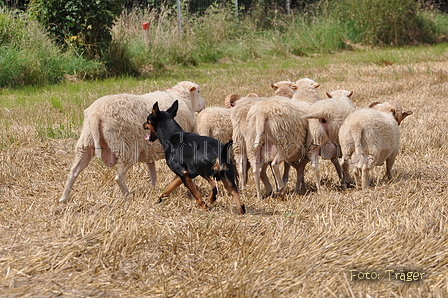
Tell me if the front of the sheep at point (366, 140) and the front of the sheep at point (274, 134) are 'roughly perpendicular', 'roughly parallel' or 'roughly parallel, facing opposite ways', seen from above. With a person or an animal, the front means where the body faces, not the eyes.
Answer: roughly parallel

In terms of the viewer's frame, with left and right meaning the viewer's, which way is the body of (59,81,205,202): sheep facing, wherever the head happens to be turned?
facing away from the viewer and to the right of the viewer

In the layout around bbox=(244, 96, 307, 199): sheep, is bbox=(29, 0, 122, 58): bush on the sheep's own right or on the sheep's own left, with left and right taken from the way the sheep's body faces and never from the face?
on the sheep's own left

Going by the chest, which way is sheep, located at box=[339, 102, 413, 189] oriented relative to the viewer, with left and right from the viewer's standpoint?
facing away from the viewer and to the right of the viewer

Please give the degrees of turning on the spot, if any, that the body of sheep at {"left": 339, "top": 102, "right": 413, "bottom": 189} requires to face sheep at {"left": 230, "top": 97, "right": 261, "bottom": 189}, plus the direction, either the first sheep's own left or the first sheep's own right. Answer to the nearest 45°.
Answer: approximately 135° to the first sheep's own left

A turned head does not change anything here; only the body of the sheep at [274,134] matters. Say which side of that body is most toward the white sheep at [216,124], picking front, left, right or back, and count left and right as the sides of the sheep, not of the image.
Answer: left

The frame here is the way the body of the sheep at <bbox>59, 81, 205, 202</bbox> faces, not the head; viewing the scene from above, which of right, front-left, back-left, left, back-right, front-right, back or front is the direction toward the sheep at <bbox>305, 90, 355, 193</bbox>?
front-right

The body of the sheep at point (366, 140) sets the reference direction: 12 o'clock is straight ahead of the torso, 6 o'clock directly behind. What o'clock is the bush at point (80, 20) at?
The bush is roughly at 9 o'clock from the sheep.
